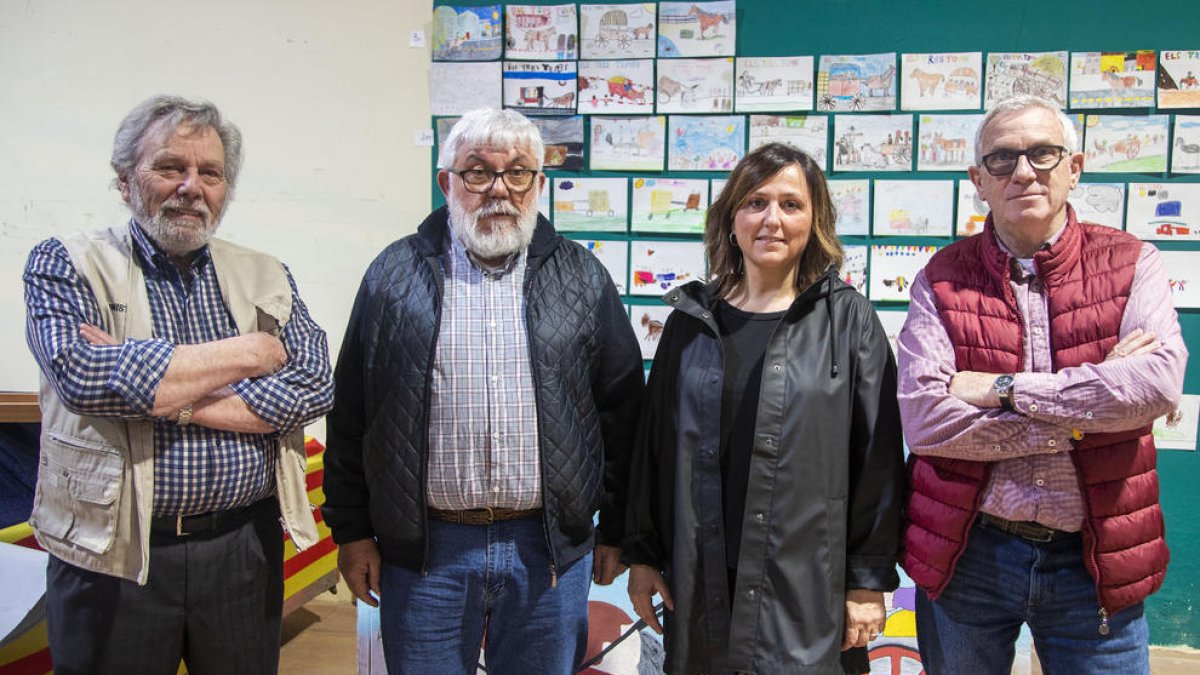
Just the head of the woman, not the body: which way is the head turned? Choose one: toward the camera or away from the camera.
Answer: toward the camera

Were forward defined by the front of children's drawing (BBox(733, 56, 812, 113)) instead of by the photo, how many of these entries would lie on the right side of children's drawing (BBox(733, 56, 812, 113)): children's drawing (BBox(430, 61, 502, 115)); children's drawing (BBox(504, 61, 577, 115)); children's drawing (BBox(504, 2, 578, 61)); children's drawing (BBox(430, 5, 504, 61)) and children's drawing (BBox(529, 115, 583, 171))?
5

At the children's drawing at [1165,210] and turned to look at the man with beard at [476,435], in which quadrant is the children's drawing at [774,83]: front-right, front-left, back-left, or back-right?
front-right

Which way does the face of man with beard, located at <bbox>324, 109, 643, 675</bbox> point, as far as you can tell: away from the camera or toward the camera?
toward the camera

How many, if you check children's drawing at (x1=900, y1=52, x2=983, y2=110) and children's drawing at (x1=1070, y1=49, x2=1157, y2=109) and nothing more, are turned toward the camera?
2

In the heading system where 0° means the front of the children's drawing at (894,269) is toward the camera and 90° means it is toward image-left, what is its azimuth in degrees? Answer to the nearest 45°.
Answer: approximately 0°

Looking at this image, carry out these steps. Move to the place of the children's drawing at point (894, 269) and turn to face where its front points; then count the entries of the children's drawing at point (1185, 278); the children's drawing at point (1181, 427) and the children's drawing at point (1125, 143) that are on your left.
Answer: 3

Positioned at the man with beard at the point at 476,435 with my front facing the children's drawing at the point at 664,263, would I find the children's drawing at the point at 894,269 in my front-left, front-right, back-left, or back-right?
front-right

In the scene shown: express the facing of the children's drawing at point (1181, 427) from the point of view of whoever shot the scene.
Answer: facing the viewer

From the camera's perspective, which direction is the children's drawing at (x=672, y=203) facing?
toward the camera
